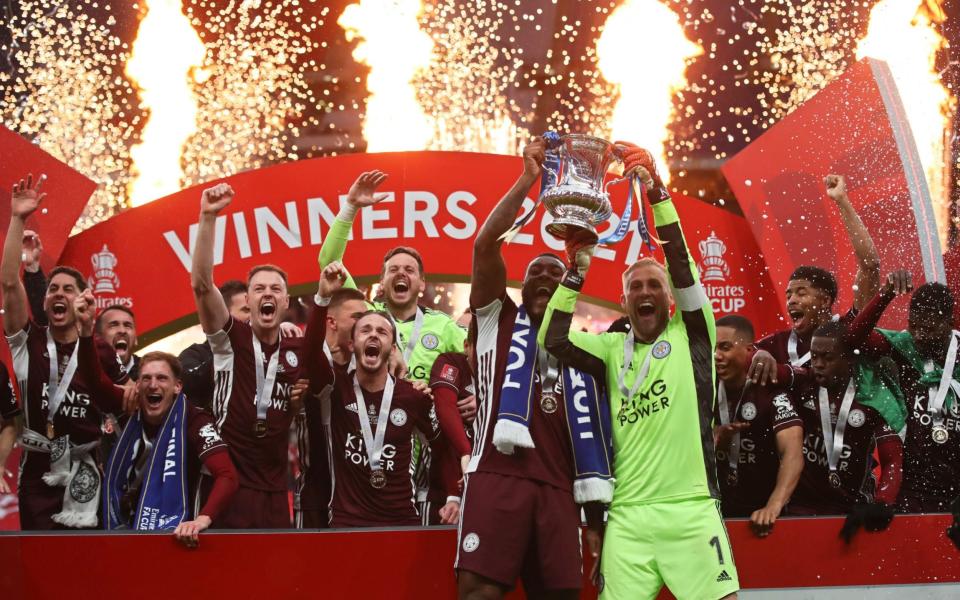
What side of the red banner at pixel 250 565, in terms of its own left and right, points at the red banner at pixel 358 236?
back

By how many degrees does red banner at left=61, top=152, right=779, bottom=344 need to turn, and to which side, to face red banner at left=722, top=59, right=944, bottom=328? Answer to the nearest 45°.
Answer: approximately 90° to its left

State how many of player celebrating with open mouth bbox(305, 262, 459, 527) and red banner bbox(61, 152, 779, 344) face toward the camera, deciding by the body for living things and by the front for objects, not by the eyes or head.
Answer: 2

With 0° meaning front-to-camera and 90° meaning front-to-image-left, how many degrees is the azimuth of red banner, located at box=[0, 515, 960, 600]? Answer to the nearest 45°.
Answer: approximately 0°

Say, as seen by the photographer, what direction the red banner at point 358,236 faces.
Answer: facing the viewer

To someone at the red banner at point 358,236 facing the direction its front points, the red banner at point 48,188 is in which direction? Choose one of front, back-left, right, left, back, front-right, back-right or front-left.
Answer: right

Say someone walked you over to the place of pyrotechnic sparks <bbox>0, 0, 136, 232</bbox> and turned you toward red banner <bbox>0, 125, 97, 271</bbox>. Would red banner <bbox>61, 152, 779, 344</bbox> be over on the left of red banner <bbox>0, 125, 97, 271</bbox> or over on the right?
left

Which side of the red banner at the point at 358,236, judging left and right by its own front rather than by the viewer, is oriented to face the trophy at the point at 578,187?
front

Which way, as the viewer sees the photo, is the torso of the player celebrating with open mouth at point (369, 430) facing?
toward the camera

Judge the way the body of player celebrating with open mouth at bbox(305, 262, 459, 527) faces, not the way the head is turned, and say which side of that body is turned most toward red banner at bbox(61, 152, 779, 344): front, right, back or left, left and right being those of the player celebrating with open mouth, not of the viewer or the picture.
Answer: back

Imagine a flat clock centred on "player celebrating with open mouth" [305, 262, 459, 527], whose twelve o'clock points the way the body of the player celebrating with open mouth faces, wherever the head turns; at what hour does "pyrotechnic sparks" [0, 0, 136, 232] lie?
The pyrotechnic sparks is roughly at 5 o'clock from the player celebrating with open mouth.

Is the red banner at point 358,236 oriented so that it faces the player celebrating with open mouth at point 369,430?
yes

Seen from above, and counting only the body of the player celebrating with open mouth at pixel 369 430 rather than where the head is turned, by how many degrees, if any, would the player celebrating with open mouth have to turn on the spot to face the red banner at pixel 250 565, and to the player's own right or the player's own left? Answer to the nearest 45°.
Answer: approximately 45° to the player's own right

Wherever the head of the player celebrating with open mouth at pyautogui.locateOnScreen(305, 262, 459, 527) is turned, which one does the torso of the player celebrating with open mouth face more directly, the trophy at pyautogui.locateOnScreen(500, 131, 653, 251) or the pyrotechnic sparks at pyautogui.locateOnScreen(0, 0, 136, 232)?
the trophy
